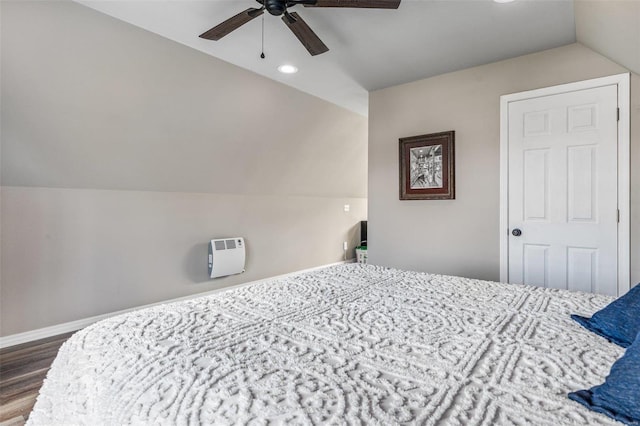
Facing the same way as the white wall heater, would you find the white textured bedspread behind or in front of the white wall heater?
in front

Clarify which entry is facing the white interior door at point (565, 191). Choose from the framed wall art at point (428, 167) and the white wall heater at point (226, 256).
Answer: the white wall heater

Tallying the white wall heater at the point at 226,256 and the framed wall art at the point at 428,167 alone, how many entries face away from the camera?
0

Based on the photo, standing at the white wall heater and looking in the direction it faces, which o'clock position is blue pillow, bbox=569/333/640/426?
The blue pillow is roughly at 1 o'clock from the white wall heater.

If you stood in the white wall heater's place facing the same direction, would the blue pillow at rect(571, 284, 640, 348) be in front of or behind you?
in front

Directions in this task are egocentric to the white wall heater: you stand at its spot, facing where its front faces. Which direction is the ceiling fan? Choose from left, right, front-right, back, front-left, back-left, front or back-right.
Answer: front-right

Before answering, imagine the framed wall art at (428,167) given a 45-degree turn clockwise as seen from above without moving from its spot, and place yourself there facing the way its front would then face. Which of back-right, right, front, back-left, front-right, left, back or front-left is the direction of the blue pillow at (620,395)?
left

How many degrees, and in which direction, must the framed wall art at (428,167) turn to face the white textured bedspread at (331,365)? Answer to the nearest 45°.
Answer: approximately 45° to its left

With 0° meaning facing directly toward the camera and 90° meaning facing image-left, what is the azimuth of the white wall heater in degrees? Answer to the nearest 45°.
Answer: approximately 315°

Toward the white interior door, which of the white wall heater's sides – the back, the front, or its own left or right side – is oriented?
front

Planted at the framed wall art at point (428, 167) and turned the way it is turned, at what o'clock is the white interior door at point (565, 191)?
The white interior door is roughly at 8 o'clock from the framed wall art.
